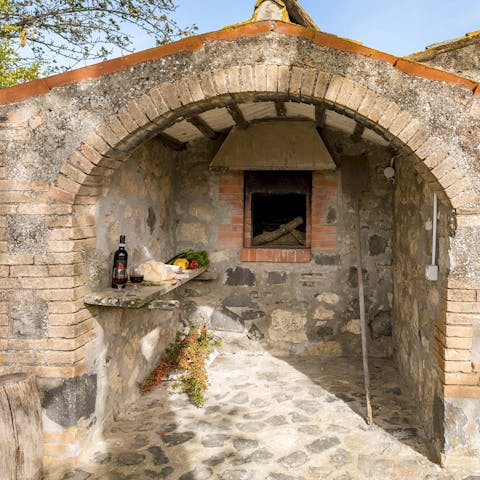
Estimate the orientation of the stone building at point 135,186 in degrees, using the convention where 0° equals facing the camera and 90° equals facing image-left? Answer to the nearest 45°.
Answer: approximately 0°
